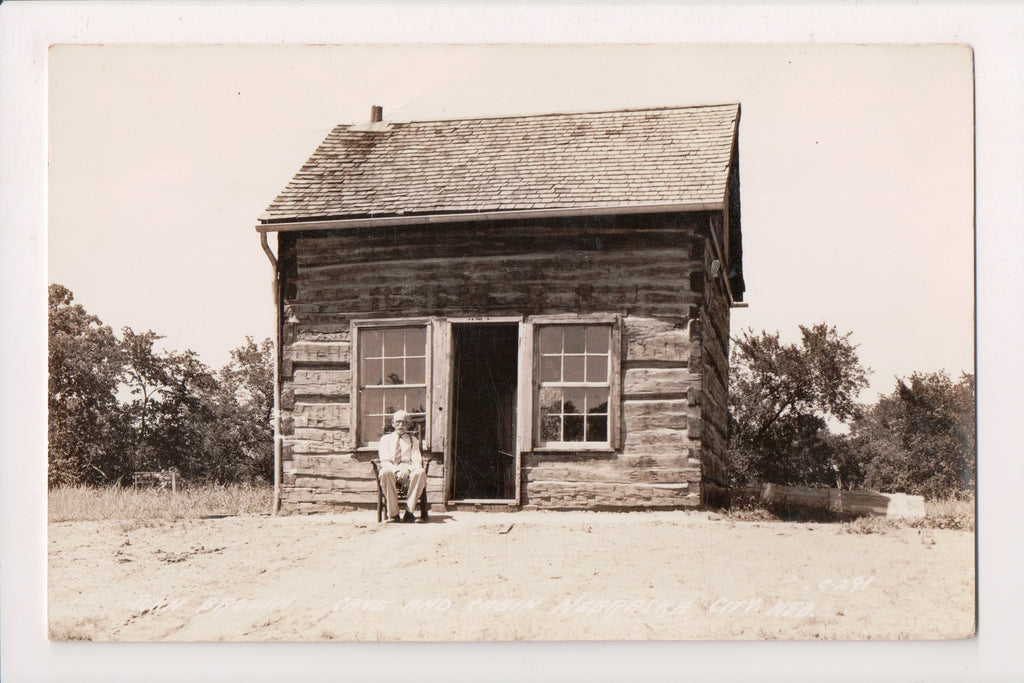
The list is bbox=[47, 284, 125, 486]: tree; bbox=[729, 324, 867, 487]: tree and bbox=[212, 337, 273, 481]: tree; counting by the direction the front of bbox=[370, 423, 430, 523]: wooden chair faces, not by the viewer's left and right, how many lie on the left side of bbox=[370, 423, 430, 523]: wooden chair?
1

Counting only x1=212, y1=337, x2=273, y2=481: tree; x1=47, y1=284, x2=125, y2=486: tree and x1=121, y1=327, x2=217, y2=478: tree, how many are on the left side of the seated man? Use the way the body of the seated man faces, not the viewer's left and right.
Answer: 0

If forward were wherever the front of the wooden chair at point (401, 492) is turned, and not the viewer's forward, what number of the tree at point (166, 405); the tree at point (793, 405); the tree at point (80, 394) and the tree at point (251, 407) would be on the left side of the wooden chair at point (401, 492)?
1

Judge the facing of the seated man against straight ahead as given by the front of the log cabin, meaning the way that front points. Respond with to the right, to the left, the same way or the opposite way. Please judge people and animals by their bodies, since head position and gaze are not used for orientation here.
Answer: the same way

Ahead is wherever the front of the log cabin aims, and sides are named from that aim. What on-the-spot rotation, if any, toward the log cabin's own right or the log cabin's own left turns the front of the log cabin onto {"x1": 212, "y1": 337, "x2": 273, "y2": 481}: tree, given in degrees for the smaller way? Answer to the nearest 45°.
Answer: approximately 90° to the log cabin's own right

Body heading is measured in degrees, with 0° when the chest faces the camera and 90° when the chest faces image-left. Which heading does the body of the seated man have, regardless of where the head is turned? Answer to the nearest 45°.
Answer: approximately 0°

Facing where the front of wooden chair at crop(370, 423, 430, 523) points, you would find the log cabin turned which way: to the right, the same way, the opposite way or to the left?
the same way

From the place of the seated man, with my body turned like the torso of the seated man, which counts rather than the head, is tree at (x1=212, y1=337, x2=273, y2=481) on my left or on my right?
on my right

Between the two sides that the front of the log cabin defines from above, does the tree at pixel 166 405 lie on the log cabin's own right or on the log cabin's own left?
on the log cabin's own right

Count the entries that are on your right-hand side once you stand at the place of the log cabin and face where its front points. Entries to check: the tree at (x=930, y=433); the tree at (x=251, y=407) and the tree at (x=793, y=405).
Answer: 1

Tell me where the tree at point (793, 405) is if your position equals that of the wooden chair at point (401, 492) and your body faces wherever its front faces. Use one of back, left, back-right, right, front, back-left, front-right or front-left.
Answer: left

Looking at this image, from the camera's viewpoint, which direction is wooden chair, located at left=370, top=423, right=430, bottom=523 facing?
toward the camera
